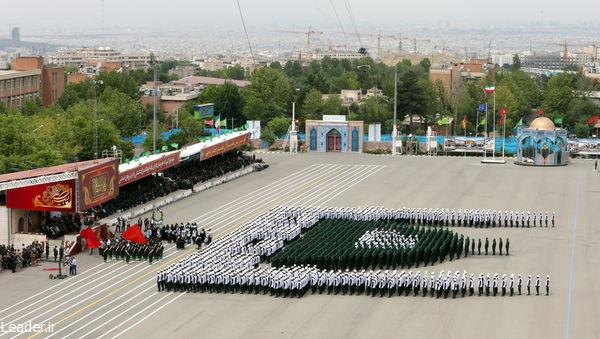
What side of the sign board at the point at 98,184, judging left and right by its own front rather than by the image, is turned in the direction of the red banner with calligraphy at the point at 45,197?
right
